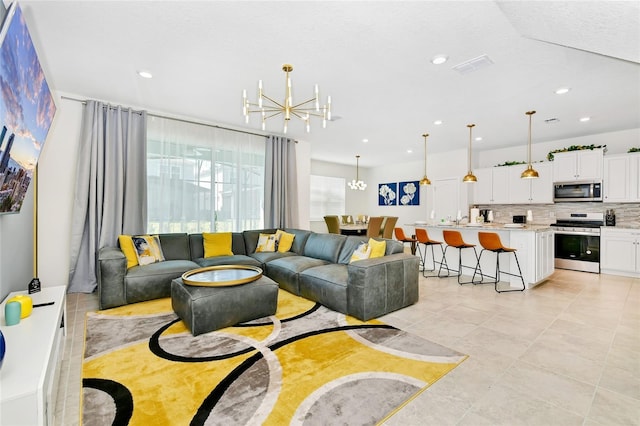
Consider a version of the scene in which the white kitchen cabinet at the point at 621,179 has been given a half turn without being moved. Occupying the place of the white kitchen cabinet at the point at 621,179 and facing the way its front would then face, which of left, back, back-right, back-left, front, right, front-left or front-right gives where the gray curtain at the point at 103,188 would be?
back-left

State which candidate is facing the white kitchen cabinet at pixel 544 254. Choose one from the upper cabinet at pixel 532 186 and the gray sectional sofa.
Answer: the upper cabinet

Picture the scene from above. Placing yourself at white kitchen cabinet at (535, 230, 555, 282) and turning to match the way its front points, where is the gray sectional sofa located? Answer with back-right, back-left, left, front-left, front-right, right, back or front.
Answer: right

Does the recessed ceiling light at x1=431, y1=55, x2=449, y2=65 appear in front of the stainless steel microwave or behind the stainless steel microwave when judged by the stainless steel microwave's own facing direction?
in front

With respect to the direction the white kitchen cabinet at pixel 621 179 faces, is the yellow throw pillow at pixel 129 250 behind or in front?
in front

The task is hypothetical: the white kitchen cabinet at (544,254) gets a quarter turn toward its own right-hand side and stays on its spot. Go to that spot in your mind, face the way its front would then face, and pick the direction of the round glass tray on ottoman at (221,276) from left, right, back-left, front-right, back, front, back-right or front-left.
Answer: front

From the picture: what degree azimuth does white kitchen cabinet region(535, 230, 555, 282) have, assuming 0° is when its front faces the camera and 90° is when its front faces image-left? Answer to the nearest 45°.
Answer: approximately 315°

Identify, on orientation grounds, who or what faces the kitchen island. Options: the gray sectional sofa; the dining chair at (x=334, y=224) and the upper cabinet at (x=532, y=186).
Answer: the upper cabinet

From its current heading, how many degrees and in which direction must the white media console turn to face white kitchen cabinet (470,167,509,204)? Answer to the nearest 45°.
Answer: approximately 45° to its left

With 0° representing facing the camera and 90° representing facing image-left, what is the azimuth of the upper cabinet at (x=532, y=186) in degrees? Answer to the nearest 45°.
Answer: approximately 0°

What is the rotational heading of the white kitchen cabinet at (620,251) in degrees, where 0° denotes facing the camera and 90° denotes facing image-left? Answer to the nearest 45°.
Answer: approximately 0°

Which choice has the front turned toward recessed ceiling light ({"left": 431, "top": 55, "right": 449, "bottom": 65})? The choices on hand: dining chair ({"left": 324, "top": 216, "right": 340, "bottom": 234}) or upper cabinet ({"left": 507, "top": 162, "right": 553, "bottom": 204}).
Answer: the upper cabinet

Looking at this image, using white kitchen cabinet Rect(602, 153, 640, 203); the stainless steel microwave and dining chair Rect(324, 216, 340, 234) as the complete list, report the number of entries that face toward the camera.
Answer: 2
